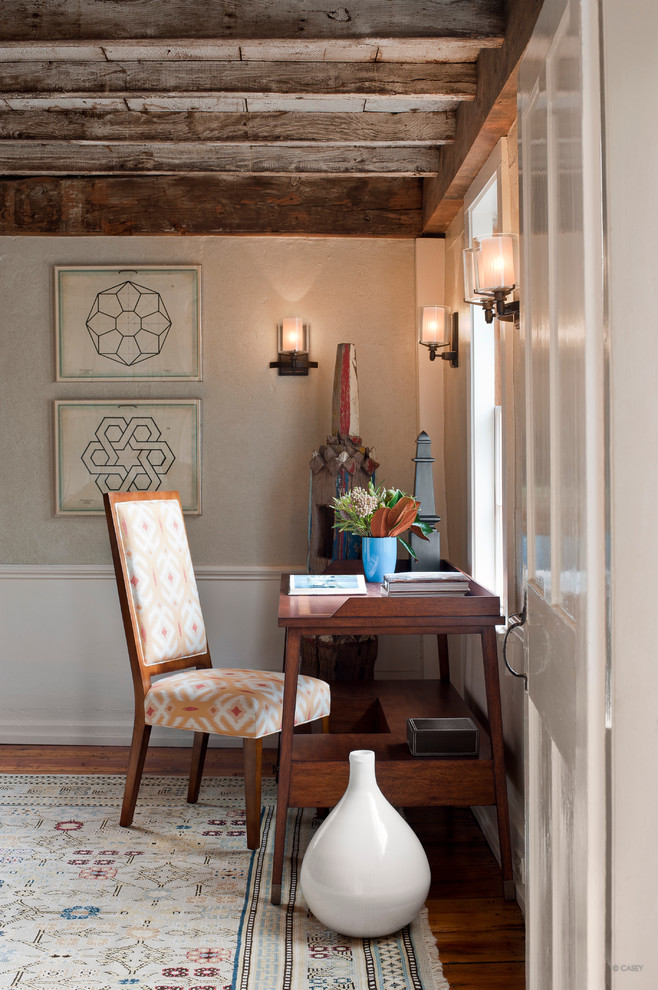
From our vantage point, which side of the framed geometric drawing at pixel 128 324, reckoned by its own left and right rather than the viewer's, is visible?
front

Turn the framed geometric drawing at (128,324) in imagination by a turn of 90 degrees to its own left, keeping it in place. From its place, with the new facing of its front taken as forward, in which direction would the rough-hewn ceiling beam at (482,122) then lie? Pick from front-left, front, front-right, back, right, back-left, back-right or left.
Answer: front-right

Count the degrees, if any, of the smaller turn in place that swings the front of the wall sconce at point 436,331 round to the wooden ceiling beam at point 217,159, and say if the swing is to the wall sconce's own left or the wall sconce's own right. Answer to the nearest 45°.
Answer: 0° — it already faces it

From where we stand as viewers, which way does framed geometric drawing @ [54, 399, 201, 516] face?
facing the viewer

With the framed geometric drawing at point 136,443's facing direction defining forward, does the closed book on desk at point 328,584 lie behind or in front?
in front

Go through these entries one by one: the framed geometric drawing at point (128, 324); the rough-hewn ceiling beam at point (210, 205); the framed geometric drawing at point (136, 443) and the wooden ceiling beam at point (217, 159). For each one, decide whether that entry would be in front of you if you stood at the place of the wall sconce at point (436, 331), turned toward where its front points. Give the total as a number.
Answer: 4

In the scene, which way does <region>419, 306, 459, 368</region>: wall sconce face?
to the viewer's left

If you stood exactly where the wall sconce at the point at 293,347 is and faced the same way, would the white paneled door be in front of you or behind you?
in front

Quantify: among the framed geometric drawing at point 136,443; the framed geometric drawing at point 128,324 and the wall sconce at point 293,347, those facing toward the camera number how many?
3

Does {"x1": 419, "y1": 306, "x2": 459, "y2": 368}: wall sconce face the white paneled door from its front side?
no

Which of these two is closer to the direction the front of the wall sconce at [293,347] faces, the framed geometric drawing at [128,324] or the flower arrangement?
the flower arrangement

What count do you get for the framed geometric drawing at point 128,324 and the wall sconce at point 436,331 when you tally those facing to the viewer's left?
1
